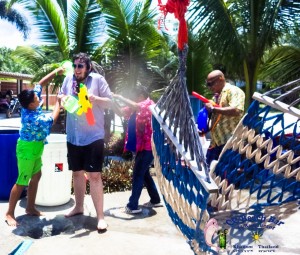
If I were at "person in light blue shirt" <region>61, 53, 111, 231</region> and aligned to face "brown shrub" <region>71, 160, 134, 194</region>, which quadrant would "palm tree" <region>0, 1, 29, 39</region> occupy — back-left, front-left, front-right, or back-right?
front-left

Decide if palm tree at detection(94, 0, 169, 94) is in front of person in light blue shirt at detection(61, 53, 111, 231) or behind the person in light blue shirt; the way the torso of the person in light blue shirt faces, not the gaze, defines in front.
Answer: behind

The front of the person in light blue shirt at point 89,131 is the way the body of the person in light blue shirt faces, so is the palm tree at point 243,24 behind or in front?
behind

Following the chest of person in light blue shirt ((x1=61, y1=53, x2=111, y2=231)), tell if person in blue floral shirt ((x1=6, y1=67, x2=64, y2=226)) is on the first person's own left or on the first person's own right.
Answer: on the first person's own right

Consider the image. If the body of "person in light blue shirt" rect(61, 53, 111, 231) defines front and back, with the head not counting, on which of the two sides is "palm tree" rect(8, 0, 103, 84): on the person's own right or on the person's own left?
on the person's own right

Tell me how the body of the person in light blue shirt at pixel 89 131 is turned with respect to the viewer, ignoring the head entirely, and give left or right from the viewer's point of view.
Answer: facing the viewer and to the left of the viewer

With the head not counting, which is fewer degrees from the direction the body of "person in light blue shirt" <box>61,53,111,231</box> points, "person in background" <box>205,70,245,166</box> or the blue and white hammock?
the blue and white hammock

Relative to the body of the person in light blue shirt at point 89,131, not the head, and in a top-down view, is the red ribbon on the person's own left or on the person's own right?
on the person's own left

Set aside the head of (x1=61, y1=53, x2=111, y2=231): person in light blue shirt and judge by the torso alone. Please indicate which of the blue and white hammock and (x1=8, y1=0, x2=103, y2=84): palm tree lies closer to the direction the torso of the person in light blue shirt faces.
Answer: the blue and white hammock

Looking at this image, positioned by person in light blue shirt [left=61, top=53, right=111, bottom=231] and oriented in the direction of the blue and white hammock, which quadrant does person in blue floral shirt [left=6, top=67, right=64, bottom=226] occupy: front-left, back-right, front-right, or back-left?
back-right

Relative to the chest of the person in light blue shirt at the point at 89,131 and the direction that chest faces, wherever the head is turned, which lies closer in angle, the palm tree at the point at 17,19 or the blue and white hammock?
the blue and white hammock
